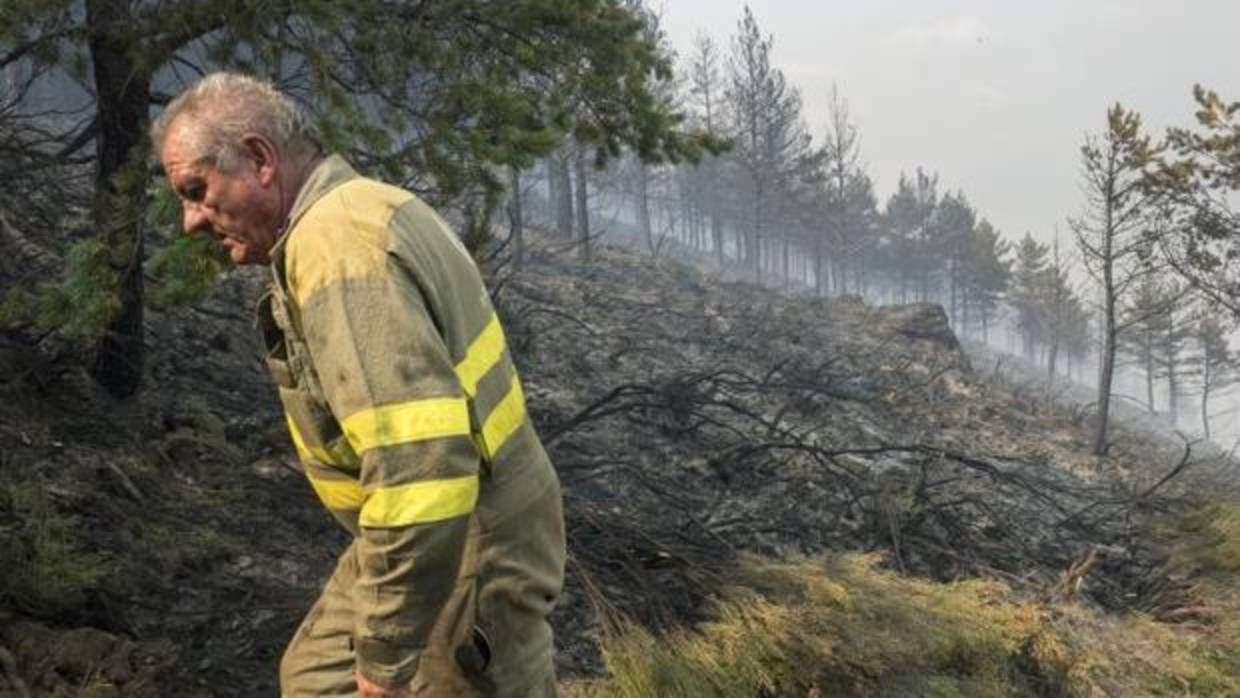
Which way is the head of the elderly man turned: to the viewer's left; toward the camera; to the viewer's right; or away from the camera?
to the viewer's left

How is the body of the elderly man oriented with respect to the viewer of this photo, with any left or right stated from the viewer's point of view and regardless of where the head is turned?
facing to the left of the viewer

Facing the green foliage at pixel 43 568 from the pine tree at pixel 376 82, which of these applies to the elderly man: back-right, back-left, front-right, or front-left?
front-left

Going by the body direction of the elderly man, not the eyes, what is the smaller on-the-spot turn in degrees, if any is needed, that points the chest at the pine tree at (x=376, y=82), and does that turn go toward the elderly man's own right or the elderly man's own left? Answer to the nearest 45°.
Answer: approximately 90° to the elderly man's own right

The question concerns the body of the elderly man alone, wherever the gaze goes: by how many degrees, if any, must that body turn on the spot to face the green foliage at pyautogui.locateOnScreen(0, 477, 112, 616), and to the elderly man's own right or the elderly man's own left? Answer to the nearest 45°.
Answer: approximately 45° to the elderly man's own right

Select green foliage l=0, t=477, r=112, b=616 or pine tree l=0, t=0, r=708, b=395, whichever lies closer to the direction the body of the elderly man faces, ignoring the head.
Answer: the green foliage

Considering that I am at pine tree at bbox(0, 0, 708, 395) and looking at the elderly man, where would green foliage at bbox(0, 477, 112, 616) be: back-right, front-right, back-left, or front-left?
front-right
